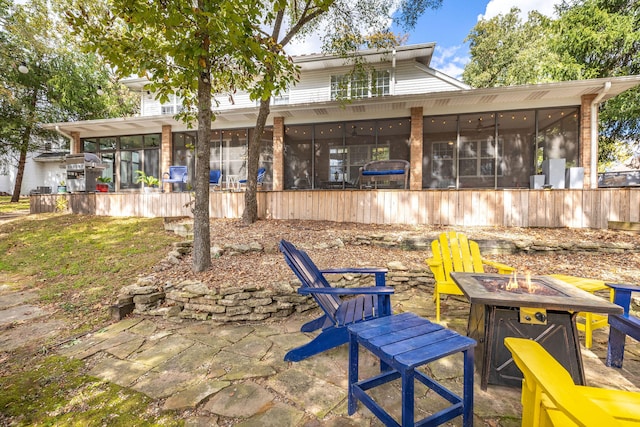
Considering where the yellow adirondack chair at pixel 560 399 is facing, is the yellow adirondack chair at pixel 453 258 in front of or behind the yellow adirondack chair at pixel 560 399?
in front

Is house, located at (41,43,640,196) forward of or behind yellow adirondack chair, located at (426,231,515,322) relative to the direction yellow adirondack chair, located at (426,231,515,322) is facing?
behind

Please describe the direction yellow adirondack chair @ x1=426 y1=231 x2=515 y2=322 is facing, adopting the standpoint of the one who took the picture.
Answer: facing the viewer and to the right of the viewer

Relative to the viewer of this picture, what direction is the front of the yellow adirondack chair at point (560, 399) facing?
facing away from the viewer and to the left of the viewer

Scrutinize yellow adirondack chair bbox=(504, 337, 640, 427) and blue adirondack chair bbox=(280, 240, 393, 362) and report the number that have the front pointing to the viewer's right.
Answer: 1

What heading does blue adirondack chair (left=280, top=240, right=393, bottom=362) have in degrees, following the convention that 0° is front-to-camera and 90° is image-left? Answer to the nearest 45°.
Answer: approximately 270°

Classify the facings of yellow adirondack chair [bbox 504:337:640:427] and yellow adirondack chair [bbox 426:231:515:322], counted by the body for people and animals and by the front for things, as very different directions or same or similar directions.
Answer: very different directions

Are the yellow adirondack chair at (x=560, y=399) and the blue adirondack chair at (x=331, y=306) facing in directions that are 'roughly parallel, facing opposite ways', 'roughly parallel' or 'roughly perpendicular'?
roughly perpendicular

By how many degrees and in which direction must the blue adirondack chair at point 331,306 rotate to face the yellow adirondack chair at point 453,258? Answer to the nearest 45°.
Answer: approximately 45° to its left
